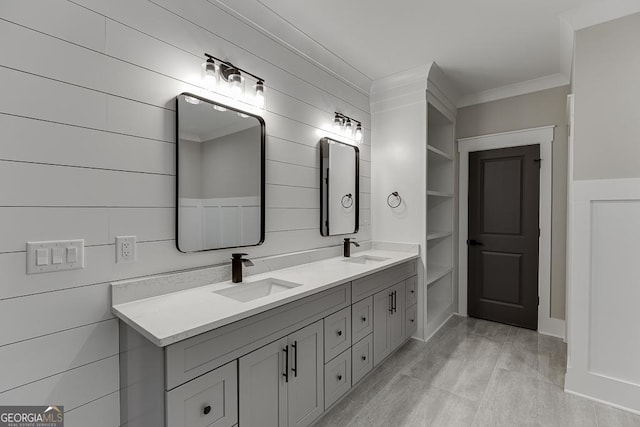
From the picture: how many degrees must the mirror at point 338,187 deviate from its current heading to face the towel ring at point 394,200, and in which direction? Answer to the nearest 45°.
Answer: approximately 90° to its left

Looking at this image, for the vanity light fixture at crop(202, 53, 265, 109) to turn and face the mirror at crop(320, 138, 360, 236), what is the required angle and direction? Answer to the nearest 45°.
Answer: approximately 90° to its left

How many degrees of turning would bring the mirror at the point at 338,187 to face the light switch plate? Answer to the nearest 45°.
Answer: approximately 90° to its right

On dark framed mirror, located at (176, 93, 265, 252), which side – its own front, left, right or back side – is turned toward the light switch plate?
right

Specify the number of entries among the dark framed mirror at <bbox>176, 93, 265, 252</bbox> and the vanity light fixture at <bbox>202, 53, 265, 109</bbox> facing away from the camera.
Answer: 0

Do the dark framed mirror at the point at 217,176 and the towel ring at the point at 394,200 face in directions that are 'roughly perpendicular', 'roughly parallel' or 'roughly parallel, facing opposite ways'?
roughly perpendicular

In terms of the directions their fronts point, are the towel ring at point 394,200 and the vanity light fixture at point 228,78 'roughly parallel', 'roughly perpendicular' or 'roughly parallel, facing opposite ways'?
roughly perpendicular

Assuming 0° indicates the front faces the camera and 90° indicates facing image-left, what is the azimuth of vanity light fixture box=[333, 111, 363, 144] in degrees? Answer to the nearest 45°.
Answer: approximately 315°

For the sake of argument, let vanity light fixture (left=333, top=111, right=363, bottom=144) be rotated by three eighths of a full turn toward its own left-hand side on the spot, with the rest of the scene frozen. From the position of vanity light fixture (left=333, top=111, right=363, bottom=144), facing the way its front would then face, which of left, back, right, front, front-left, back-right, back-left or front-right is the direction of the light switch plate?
back-left

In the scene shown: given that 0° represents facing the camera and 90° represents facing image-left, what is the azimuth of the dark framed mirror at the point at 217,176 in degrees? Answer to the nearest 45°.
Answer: approximately 315°
